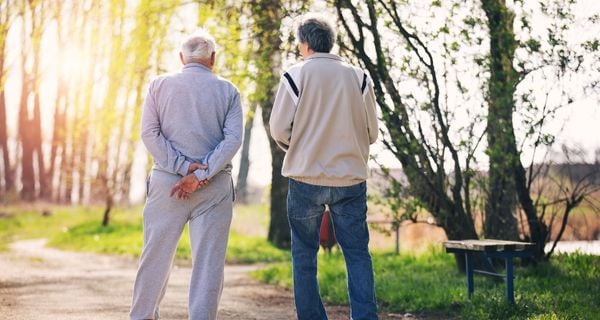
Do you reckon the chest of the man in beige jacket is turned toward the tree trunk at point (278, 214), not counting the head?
yes

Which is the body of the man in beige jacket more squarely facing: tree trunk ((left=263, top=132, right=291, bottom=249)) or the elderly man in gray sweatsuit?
the tree trunk

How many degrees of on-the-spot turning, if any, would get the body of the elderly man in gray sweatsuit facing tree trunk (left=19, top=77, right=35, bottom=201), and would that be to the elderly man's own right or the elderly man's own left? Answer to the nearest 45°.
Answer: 0° — they already face it

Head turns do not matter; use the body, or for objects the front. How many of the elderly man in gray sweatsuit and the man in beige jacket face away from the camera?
2

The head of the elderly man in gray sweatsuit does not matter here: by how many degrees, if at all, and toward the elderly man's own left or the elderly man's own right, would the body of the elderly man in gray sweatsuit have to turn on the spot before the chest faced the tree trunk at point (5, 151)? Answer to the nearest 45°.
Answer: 0° — they already face it

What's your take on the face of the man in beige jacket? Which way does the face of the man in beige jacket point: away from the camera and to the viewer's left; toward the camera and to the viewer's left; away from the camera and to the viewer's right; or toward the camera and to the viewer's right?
away from the camera and to the viewer's left

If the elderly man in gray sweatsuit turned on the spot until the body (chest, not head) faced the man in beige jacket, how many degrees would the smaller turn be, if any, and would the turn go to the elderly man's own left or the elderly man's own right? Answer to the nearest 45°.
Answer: approximately 90° to the elderly man's own right

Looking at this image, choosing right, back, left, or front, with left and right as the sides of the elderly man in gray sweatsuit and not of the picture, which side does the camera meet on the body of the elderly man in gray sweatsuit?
back

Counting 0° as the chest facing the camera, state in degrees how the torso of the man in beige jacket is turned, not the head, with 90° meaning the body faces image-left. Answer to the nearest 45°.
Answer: approximately 180°
